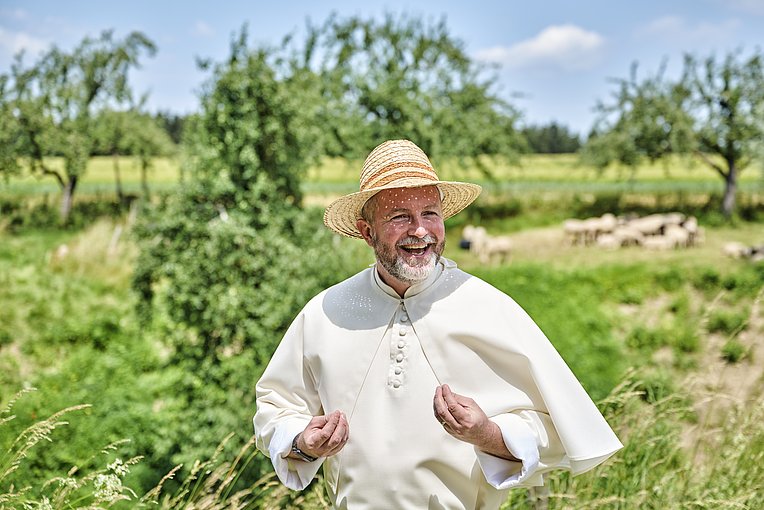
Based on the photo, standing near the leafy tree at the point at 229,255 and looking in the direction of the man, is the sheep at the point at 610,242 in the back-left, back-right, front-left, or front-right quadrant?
back-left

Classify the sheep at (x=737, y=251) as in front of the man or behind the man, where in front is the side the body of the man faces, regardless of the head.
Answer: behind

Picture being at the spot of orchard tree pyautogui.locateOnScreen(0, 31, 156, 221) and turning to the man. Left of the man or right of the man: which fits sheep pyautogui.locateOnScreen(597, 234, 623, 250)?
left

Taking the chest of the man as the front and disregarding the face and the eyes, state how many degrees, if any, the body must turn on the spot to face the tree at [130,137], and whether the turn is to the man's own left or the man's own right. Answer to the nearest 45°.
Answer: approximately 135° to the man's own right

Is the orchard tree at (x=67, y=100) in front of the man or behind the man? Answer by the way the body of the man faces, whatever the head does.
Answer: behind

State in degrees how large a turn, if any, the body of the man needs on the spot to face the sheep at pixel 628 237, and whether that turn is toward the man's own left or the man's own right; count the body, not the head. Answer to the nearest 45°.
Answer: approximately 180°

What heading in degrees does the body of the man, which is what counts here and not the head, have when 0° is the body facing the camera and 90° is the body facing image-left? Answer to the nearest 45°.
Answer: approximately 0°

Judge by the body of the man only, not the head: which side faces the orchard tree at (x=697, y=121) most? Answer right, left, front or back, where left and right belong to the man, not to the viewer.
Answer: back

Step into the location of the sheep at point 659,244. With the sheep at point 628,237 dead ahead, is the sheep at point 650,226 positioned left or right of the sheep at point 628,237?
right
